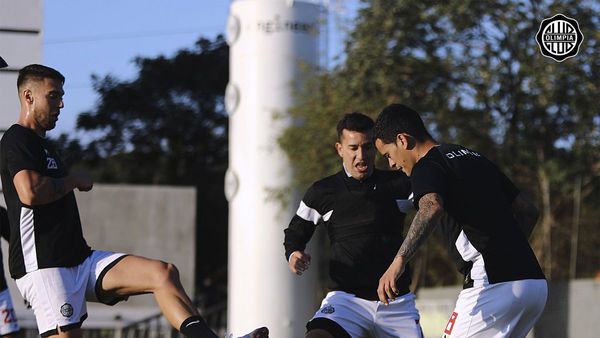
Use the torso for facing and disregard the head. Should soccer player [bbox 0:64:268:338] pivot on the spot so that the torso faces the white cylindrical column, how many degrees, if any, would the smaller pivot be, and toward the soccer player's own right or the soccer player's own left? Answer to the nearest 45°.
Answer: approximately 90° to the soccer player's own left

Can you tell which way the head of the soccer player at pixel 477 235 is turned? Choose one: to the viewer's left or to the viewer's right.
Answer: to the viewer's left

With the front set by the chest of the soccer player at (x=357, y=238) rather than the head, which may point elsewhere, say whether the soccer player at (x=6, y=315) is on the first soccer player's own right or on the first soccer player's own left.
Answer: on the first soccer player's own right

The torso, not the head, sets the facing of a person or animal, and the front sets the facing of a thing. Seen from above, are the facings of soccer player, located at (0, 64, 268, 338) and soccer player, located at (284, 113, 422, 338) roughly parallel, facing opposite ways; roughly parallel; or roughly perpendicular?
roughly perpendicular

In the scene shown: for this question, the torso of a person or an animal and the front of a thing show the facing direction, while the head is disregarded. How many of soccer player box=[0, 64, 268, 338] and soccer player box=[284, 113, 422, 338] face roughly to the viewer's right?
1

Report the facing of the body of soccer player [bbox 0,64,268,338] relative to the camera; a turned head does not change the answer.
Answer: to the viewer's right

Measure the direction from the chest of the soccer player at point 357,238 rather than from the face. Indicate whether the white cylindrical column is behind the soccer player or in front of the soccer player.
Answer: behind

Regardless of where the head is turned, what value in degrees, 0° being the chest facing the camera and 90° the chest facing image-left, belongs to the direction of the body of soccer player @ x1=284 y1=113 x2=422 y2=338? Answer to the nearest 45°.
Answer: approximately 0°

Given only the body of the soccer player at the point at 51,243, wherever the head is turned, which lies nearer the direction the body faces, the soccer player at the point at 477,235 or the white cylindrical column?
the soccer player

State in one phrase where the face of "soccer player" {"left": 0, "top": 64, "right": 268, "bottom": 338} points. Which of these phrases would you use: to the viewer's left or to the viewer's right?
to the viewer's right
